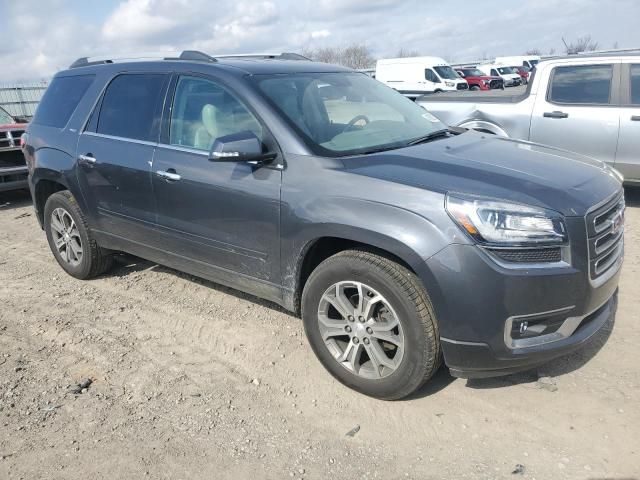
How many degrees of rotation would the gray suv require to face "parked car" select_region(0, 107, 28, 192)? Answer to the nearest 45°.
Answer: approximately 180°

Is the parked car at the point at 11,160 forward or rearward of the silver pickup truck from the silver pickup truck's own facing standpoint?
rearward

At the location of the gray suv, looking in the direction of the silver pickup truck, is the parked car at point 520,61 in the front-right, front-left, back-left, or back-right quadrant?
front-left

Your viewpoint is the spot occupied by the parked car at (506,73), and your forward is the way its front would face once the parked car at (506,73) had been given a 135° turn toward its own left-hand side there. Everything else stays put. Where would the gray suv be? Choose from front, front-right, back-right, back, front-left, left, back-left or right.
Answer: back

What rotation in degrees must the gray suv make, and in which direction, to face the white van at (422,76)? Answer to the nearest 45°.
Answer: approximately 135° to its left

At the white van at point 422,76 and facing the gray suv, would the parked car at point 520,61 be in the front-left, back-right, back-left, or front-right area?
back-left

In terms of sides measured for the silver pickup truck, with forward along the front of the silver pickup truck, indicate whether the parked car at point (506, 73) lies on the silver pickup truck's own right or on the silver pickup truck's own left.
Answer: on the silver pickup truck's own left

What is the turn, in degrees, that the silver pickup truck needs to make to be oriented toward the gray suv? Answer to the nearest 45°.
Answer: approximately 90° to its right

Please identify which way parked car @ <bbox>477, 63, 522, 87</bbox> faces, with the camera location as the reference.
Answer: facing the viewer and to the right of the viewer

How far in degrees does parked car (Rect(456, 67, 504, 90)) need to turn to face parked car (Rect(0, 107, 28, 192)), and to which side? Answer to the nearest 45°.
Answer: approximately 45° to its right

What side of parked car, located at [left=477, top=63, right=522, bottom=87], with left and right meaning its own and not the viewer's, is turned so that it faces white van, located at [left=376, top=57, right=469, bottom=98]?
right

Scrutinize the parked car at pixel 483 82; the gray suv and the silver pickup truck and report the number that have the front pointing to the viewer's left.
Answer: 0

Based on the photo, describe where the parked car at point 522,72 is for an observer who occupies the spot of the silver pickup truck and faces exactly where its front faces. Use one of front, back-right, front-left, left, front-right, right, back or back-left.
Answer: left

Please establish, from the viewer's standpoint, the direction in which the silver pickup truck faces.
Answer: facing to the right of the viewer
